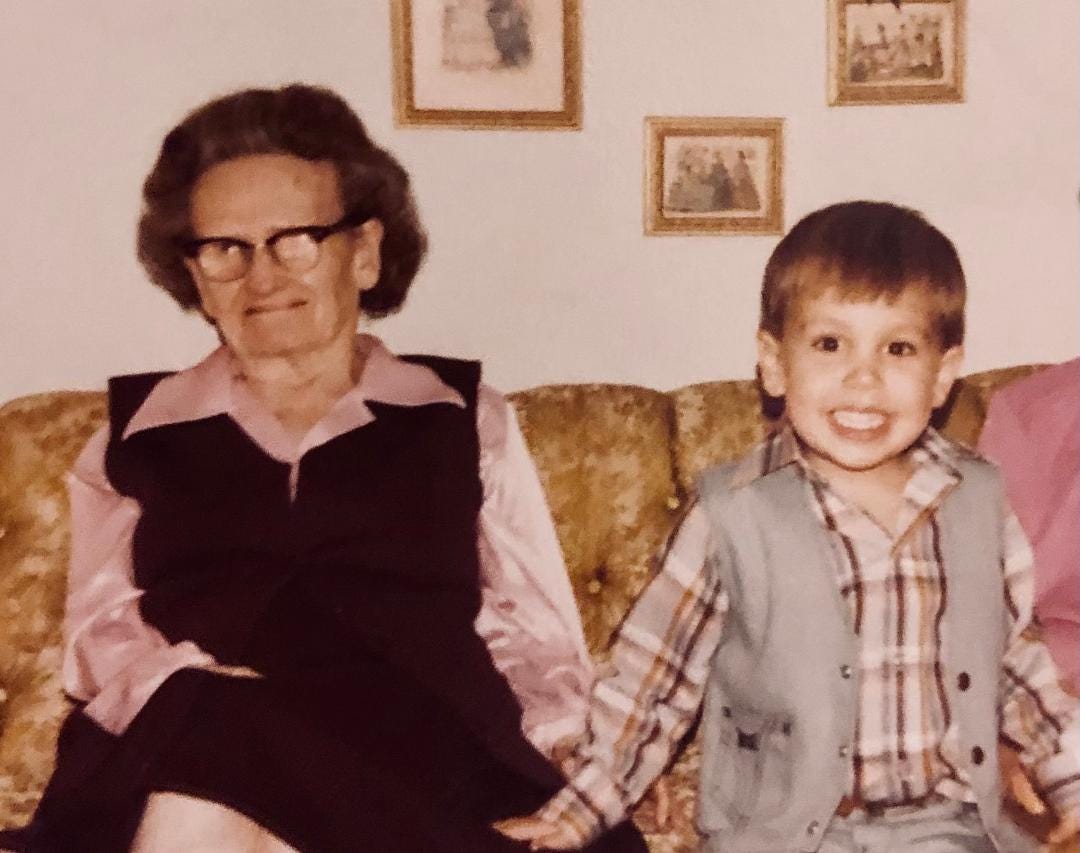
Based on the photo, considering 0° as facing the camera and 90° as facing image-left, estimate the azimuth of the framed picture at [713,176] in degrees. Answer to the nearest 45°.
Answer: approximately 0°

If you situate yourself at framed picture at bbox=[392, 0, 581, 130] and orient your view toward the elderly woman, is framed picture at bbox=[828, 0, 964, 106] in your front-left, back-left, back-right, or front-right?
back-left

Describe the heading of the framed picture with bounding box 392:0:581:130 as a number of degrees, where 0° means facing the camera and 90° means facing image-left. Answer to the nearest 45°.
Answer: approximately 0°
